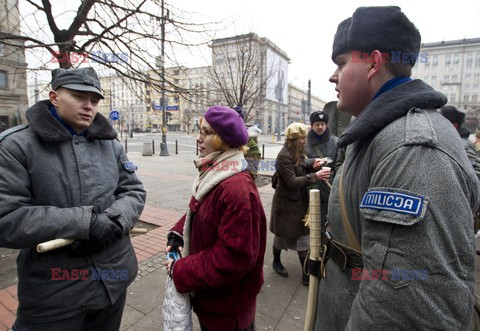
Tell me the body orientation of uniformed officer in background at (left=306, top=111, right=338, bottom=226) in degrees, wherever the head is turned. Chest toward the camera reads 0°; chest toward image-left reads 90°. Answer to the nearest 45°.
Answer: approximately 0°

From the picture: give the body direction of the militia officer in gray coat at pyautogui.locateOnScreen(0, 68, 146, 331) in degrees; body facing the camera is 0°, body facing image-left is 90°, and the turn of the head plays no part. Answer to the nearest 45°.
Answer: approximately 315°

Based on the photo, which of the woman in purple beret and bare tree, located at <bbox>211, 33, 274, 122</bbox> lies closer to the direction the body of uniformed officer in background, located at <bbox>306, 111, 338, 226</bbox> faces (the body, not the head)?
the woman in purple beret

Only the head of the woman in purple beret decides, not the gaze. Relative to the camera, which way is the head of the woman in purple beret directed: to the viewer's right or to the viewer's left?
to the viewer's left

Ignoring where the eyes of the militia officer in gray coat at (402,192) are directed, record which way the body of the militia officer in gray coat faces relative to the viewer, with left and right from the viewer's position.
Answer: facing to the left of the viewer

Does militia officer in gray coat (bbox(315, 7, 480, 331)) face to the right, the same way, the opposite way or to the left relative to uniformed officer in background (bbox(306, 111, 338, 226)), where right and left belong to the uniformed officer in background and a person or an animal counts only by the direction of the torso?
to the right

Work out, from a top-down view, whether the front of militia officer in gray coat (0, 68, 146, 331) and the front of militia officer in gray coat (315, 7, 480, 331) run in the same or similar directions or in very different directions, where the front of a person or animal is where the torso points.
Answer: very different directions

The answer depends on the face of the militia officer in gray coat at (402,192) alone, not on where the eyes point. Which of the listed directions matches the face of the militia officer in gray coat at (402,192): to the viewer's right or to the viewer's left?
to the viewer's left
